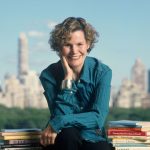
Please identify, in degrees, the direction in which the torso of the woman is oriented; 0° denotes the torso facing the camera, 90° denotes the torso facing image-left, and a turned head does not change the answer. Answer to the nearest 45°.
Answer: approximately 0°
